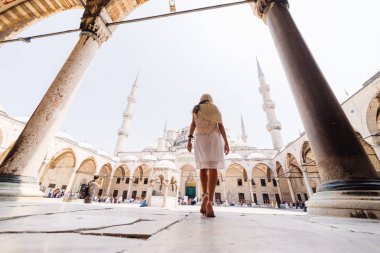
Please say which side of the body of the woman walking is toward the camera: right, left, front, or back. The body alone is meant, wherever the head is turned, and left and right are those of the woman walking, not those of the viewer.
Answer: back

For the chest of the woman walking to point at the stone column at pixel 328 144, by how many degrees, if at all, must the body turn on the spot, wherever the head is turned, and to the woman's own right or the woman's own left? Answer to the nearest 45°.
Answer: approximately 90° to the woman's own right

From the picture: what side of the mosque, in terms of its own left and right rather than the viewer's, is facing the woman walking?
front

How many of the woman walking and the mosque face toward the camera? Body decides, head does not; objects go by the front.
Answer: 1

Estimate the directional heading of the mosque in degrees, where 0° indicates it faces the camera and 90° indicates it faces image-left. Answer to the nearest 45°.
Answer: approximately 0°

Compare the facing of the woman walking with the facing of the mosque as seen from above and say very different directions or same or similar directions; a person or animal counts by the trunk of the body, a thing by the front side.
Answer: very different directions

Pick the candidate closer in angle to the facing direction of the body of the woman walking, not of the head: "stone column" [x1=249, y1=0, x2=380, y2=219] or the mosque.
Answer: the mosque

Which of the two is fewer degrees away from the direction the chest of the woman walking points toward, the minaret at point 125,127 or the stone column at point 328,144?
the minaret

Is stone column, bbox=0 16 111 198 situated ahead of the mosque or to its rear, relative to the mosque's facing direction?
ahead

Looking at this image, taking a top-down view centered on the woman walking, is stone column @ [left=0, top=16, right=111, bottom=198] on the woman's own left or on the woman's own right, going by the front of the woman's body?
on the woman's own left

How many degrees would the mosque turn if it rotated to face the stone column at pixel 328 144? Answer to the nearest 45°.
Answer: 0° — it already faces it

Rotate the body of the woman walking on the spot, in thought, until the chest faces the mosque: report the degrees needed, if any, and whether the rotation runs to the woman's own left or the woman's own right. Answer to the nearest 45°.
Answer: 0° — they already face it

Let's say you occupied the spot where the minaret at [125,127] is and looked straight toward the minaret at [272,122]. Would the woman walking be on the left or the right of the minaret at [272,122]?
right

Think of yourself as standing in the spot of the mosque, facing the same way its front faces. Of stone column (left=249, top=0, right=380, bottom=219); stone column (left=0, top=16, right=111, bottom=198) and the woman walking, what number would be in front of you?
3
